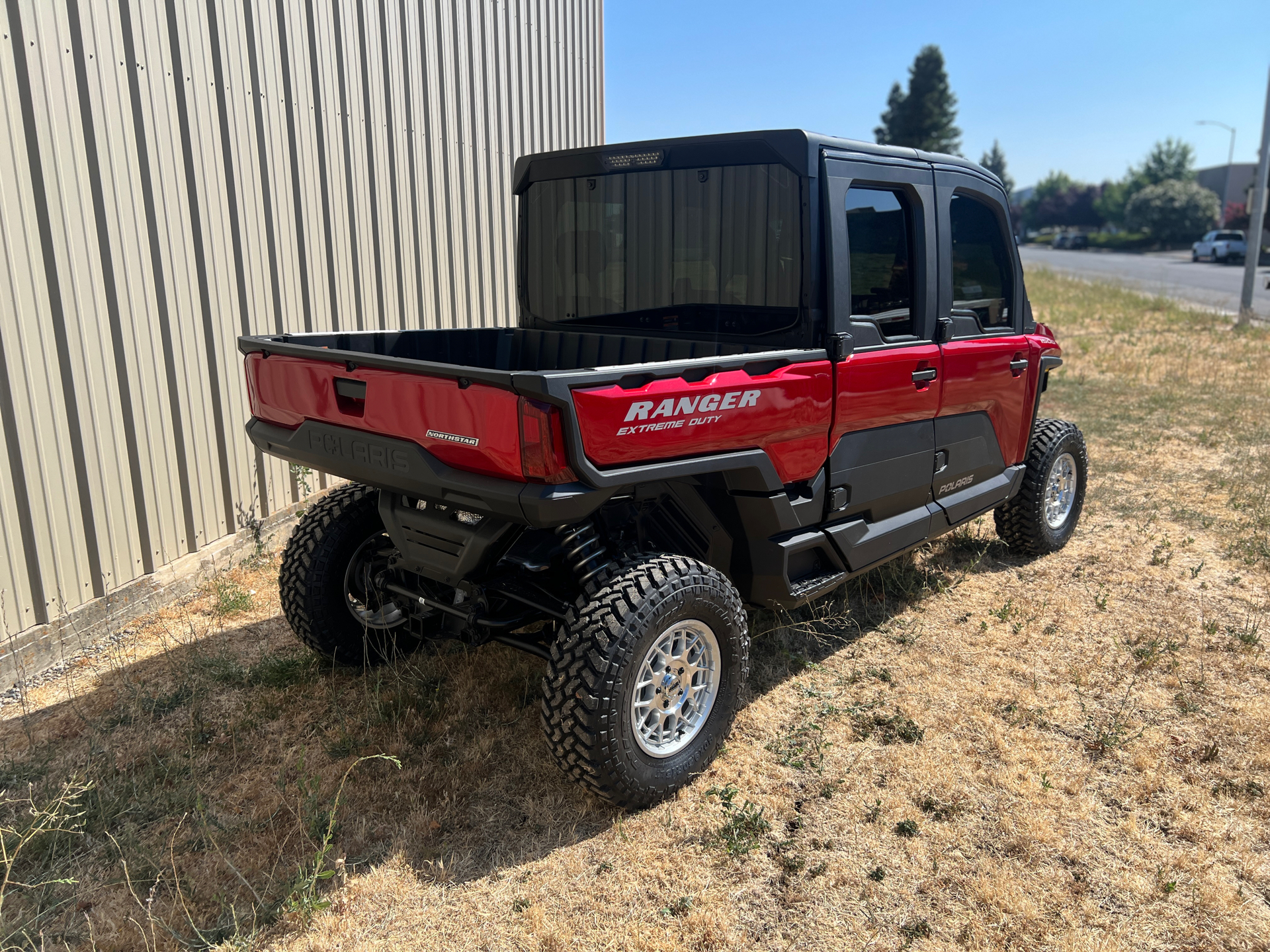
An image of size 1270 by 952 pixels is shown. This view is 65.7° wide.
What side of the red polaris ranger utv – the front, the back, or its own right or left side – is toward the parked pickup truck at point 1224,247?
front

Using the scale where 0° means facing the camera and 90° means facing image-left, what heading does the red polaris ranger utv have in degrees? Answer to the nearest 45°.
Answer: approximately 225°

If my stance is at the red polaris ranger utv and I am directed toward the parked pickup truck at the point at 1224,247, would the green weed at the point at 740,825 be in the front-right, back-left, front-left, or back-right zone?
back-right
